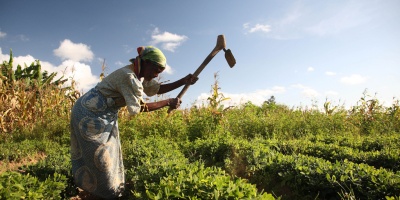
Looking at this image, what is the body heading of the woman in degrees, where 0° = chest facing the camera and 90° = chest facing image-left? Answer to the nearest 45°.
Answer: approximately 270°

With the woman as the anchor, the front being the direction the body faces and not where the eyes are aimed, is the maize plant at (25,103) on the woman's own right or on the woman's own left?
on the woman's own left

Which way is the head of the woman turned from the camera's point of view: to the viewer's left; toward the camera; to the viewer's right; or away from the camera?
to the viewer's right
